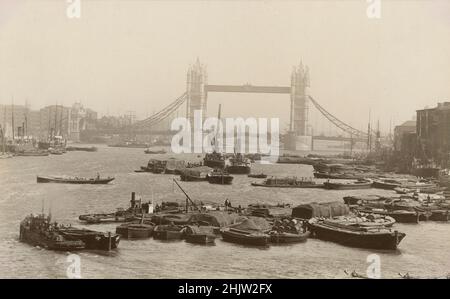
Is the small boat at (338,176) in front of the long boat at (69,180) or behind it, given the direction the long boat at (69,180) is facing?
in front

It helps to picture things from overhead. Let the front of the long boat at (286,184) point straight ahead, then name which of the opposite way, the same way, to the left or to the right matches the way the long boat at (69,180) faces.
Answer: the opposite way

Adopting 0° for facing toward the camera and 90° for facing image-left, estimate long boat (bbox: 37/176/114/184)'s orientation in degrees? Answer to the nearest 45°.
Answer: approximately 270°

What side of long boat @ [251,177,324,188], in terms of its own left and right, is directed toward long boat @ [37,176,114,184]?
front

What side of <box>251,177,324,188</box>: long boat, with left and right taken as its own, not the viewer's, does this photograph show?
left

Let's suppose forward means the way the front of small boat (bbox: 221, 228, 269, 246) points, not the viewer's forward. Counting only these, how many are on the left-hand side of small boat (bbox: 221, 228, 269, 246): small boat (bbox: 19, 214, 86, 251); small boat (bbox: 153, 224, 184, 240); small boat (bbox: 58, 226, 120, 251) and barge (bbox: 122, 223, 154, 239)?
0

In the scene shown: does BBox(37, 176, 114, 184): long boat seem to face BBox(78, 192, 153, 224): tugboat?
no
